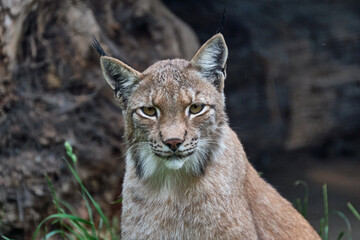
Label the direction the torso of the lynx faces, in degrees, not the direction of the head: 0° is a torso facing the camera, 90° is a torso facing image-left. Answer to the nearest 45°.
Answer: approximately 45°

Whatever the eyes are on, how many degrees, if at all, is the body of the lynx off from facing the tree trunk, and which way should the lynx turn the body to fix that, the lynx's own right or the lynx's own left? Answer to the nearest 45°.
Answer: approximately 90° to the lynx's own right
